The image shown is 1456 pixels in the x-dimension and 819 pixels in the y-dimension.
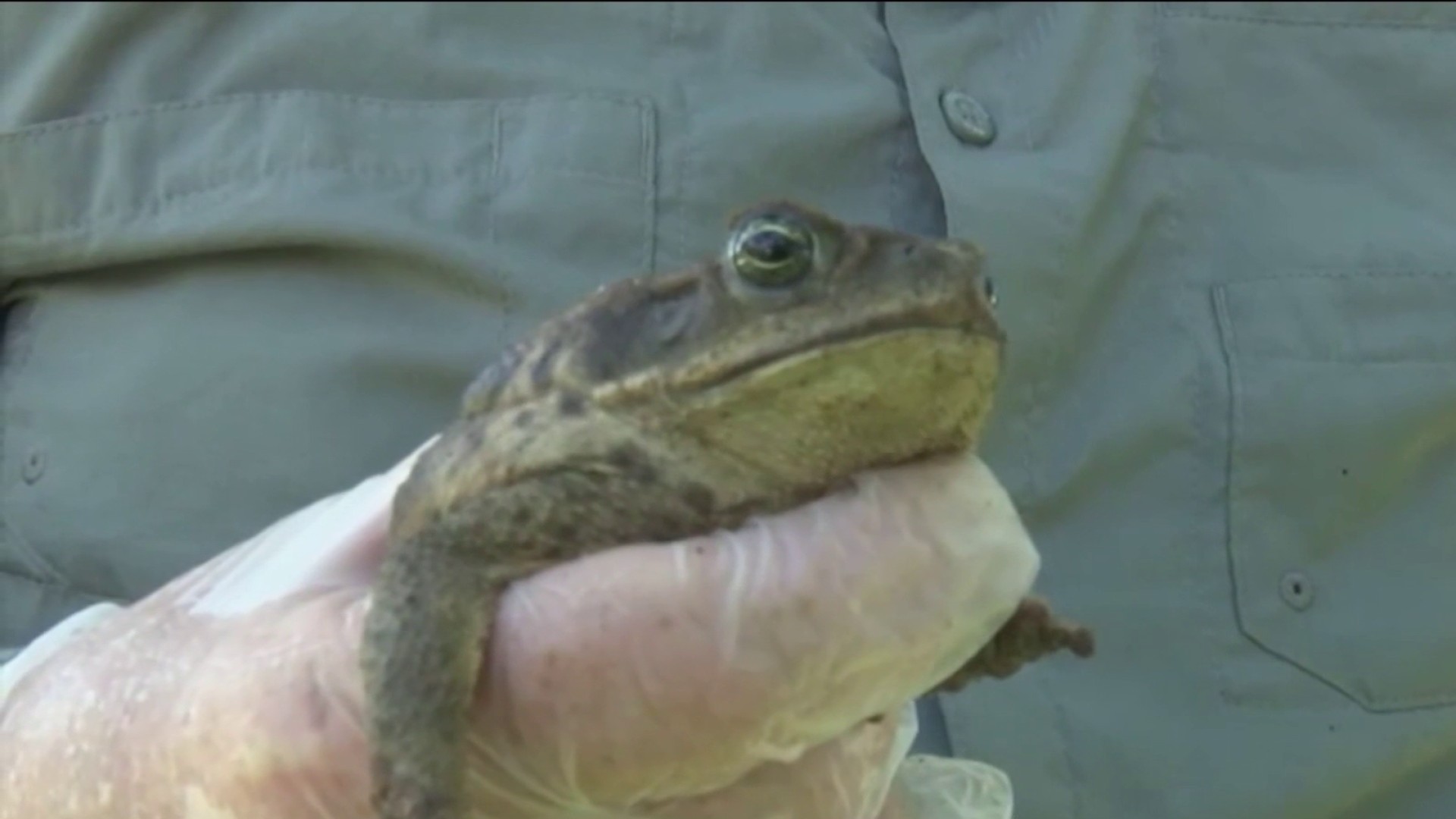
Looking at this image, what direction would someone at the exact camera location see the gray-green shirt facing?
facing the viewer
